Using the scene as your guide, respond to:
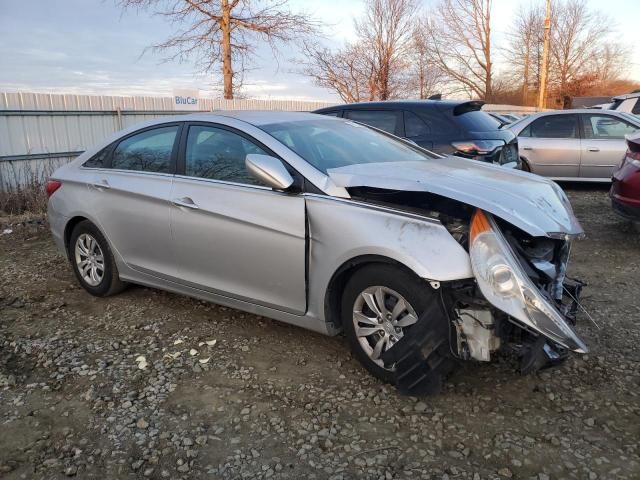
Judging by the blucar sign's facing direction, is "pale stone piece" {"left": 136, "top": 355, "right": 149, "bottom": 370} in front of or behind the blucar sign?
in front

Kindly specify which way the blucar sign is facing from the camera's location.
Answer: facing the viewer

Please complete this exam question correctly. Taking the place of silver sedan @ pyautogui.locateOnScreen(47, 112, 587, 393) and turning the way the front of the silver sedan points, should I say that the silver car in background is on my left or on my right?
on my left

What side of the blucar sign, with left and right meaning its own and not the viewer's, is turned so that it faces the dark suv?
front

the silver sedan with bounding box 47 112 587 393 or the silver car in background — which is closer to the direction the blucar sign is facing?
the silver sedan

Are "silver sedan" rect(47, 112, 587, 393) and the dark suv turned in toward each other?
no

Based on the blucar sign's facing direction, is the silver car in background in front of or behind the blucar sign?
in front

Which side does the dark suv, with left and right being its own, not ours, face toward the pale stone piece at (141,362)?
left

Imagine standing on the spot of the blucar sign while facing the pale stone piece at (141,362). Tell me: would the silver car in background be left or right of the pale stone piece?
left

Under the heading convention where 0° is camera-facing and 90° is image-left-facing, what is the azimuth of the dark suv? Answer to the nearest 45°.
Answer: approximately 135°

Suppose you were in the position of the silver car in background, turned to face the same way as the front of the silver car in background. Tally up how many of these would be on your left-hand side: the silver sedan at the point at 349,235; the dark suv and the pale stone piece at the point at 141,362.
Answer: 0

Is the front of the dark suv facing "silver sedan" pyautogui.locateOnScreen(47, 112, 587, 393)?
no

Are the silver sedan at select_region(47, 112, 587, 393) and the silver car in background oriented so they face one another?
no

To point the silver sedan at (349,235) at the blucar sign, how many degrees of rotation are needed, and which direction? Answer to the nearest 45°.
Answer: approximately 135° to its left

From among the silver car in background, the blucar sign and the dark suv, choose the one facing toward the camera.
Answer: the blucar sign
